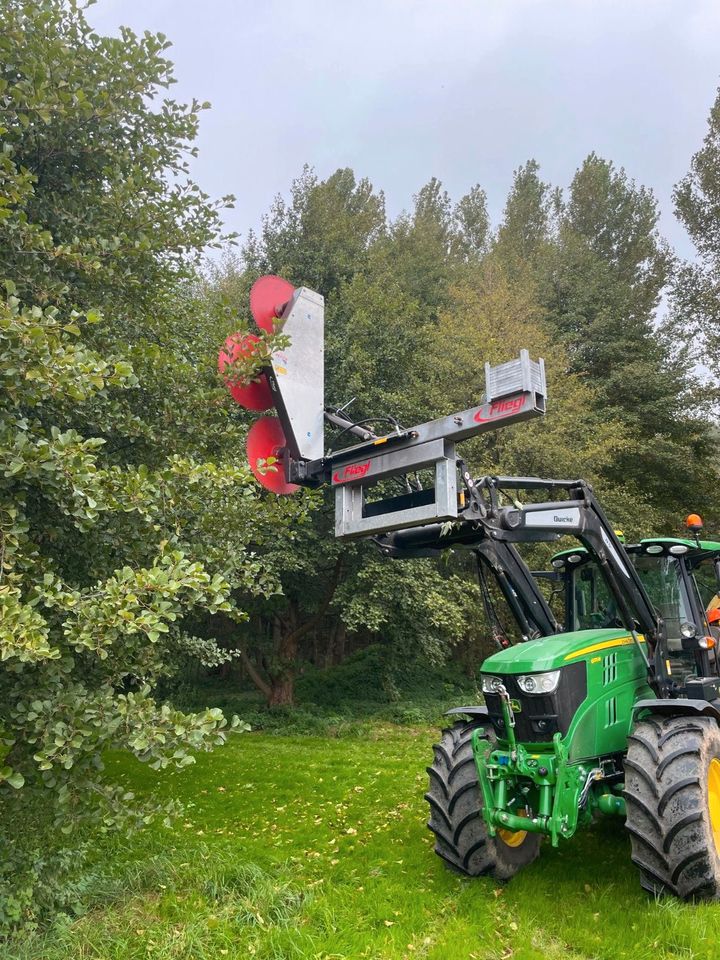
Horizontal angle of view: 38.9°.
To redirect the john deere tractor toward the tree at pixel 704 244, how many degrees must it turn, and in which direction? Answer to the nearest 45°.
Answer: approximately 135° to its right

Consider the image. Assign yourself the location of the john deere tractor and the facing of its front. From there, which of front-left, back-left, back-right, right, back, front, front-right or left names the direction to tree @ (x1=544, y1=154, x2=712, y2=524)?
back-right

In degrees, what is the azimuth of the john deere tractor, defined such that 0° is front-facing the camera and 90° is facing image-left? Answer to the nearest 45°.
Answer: approximately 45°

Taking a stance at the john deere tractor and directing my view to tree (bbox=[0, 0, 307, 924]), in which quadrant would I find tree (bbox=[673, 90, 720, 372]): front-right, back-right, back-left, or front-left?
back-right

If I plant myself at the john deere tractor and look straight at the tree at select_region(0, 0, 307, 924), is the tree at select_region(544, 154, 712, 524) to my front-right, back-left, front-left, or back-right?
back-right

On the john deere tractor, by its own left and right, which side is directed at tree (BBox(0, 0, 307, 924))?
front
